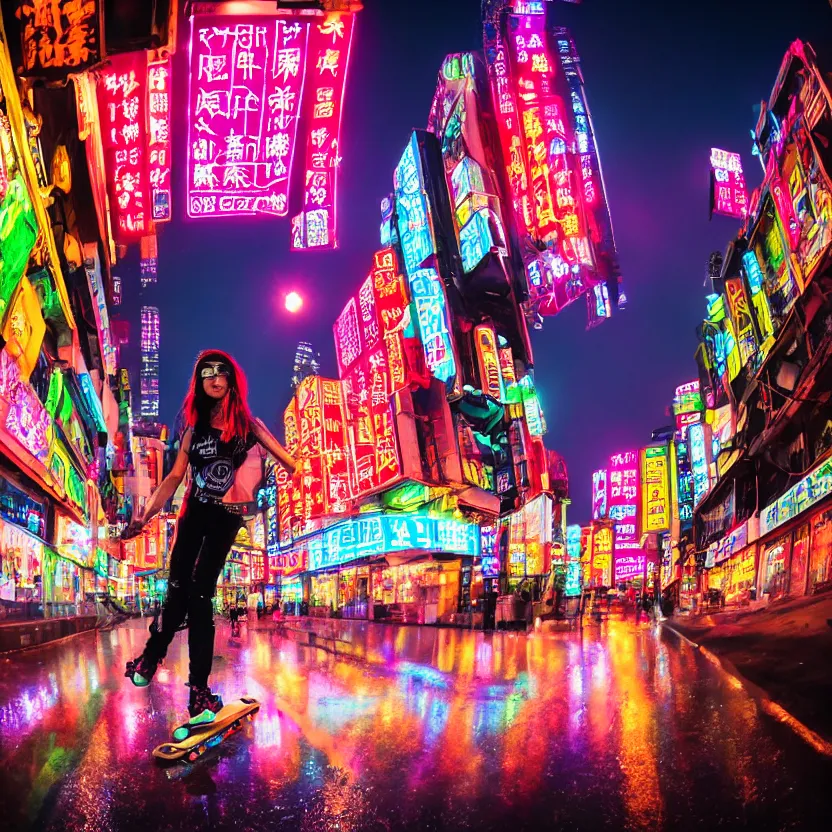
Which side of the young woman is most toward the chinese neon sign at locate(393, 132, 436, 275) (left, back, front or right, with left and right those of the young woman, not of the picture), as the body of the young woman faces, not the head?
back

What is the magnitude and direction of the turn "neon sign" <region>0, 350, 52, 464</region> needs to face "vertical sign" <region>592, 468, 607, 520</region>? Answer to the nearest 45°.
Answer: approximately 90° to its left

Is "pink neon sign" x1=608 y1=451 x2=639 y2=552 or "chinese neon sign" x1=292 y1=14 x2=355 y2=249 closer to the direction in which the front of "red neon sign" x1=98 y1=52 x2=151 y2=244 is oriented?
the chinese neon sign

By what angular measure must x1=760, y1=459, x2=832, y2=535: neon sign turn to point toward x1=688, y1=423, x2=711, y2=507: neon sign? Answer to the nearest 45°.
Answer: approximately 135° to its right

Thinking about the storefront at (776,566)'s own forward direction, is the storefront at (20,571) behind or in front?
in front

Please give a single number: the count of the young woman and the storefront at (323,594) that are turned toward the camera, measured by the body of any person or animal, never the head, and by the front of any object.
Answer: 2
